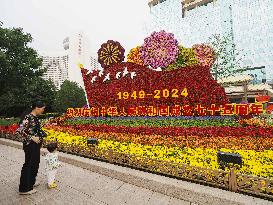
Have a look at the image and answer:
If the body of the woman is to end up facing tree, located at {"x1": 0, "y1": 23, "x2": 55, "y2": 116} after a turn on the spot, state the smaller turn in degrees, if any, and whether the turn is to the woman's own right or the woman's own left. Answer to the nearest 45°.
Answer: approximately 90° to the woman's own left

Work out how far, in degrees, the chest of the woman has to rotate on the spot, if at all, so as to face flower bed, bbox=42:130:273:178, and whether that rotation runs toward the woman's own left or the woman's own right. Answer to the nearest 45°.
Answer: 0° — they already face it

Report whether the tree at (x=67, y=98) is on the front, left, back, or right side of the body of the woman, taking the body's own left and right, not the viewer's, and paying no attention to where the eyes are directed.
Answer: left

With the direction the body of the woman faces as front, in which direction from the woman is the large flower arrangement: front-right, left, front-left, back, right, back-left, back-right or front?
front-left

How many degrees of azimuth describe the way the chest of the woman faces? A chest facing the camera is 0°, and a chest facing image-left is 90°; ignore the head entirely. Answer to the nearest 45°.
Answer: approximately 270°

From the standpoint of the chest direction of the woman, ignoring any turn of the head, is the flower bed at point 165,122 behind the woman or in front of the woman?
in front
